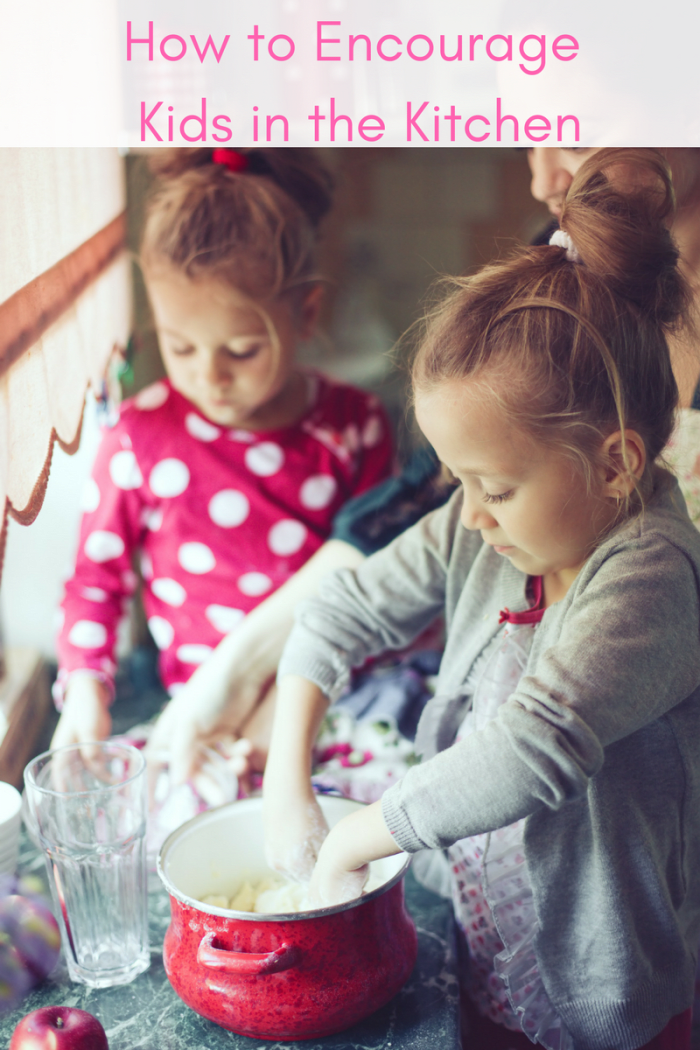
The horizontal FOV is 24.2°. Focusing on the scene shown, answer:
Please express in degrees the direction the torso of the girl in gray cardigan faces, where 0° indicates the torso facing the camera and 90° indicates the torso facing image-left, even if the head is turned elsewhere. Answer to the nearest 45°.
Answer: approximately 45°

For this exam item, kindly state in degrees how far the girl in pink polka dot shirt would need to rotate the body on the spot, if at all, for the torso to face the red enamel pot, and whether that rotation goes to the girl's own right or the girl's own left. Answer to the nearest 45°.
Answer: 0° — they already face it
